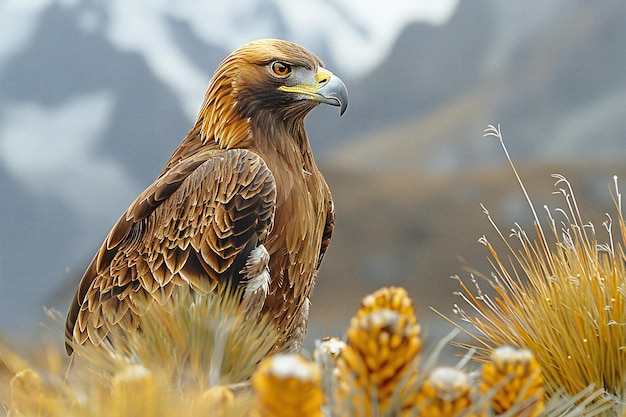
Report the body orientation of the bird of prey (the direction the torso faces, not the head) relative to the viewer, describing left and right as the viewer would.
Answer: facing the viewer and to the right of the viewer
